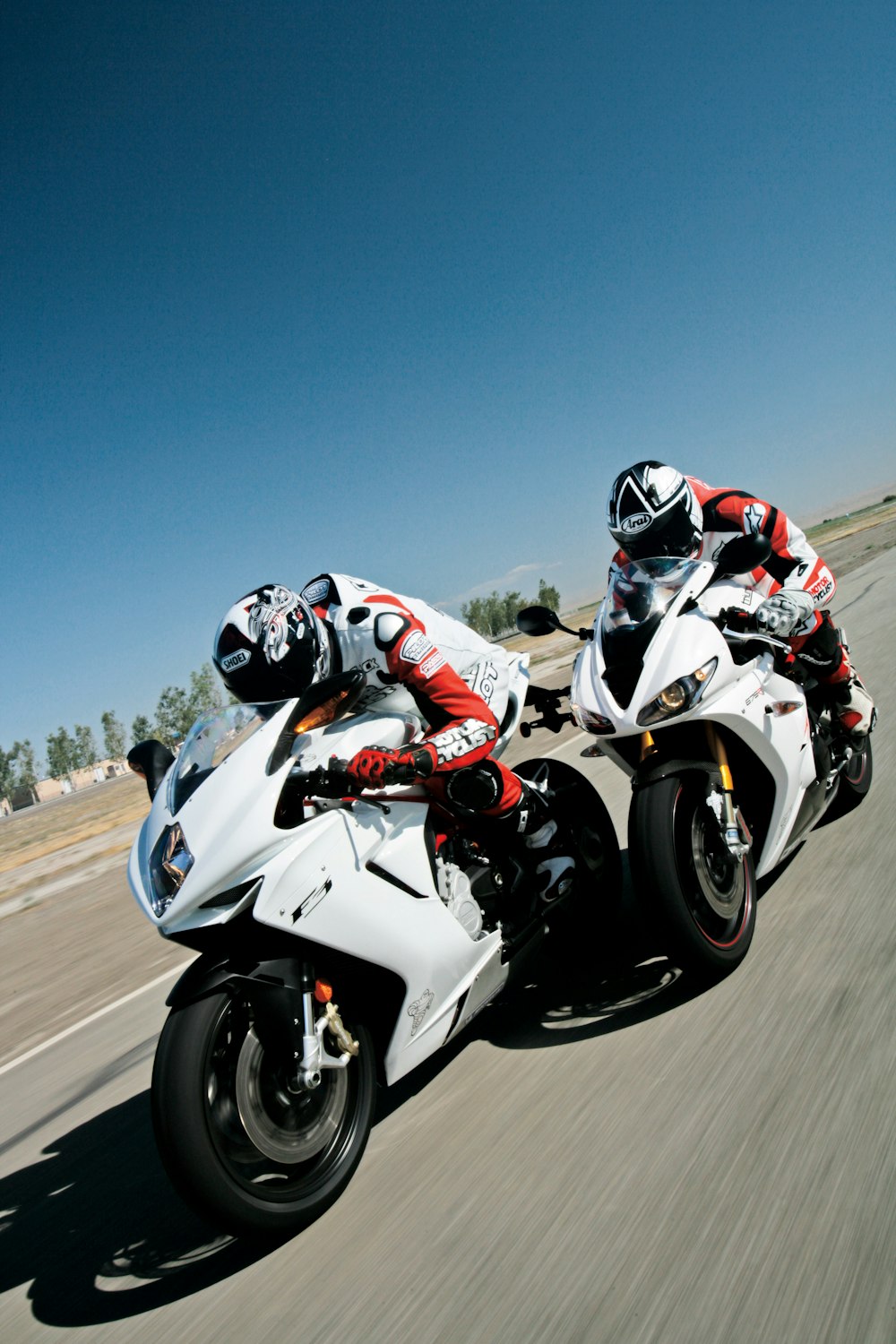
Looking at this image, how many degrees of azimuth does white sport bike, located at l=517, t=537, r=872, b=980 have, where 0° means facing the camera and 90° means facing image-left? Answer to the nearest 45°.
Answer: approximately 45°

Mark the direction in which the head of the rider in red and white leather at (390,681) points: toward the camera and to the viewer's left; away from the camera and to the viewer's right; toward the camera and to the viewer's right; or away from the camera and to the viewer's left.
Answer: toward the camera and to the viewer's left

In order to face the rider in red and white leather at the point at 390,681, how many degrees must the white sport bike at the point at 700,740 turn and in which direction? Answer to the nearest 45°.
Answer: approximately 45° to its right

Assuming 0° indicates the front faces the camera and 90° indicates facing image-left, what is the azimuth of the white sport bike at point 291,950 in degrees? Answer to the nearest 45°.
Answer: approximately 45°

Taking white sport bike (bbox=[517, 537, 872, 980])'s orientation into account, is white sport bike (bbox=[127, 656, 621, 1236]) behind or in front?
in front
